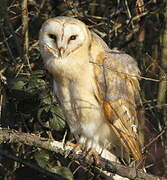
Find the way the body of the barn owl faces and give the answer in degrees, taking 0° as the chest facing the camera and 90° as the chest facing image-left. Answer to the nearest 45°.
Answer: approximately 45°
